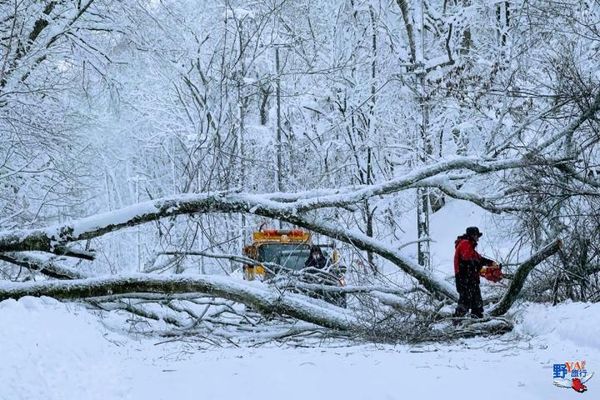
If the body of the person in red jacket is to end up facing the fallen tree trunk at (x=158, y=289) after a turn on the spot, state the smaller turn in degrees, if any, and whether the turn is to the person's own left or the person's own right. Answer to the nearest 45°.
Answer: approximately 135° to the person's own right

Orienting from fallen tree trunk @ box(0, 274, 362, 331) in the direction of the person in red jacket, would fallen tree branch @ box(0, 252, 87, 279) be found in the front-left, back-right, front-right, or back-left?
back-left

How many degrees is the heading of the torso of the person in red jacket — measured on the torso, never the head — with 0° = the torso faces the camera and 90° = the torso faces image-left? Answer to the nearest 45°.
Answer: approximately 270°

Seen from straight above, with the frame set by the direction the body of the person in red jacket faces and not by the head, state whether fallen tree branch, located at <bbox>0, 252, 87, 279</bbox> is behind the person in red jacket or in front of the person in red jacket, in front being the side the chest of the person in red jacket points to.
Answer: behind
